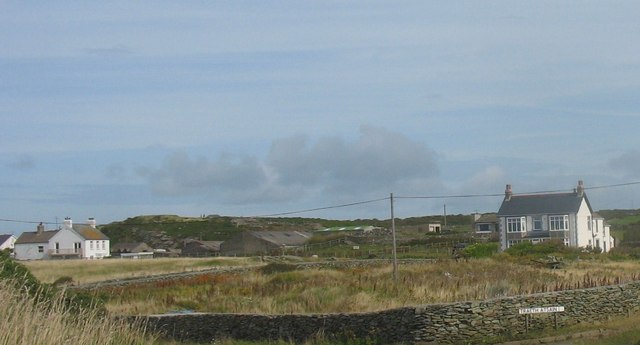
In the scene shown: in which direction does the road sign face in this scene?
toward the camera
